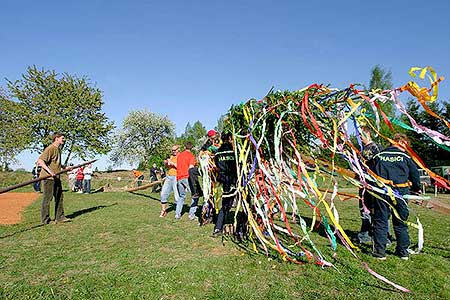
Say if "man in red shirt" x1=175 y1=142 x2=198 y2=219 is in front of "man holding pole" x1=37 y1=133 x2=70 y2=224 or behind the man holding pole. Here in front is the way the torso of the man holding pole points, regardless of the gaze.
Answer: in front

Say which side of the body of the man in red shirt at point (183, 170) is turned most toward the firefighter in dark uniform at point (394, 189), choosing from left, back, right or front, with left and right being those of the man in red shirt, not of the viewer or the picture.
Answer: right

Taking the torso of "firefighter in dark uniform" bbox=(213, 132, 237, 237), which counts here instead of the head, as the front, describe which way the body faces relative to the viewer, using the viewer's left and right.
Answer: facing away from the viewer

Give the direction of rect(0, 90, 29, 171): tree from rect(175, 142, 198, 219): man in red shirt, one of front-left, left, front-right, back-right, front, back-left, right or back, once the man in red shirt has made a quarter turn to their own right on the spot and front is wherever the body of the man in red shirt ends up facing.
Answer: back

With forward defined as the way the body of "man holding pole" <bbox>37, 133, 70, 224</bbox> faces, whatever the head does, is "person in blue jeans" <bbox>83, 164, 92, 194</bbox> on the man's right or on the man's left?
on the man's left

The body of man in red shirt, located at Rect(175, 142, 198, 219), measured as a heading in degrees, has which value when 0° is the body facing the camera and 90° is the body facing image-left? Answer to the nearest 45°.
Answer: approximately 225°

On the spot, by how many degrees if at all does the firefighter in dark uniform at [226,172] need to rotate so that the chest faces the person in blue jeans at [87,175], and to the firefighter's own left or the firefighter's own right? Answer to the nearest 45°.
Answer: approximately 45° to the firefighter's own left

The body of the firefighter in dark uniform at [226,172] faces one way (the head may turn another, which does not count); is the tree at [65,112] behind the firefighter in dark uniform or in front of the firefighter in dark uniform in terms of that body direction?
in front

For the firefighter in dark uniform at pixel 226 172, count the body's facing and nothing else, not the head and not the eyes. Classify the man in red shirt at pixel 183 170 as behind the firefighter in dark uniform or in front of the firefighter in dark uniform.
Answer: in front

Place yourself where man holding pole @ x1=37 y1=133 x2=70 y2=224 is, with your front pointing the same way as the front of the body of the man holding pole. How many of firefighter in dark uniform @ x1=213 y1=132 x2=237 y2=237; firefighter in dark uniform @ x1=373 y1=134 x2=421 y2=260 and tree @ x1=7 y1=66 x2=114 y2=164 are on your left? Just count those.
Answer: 1

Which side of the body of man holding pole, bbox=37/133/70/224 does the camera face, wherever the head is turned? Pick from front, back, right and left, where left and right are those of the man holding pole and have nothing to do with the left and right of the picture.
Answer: right

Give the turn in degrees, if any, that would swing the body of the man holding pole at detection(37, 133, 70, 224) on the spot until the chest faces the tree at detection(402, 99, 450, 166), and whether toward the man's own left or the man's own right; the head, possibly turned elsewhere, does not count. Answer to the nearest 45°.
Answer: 0° — they already face it

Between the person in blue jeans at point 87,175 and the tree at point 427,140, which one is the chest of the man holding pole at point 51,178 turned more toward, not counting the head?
the tree

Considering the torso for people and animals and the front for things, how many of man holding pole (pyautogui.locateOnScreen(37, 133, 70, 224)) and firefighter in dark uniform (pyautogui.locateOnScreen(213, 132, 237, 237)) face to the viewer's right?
1

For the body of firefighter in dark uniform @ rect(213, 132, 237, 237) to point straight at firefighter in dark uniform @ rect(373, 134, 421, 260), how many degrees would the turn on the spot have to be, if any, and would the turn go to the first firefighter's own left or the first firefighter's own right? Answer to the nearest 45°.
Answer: approximately 90° to the first firefighter's own right

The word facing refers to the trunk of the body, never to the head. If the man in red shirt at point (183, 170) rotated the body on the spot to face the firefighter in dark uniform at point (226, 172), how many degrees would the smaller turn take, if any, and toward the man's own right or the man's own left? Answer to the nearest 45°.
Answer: approximately 90° to the man's own right

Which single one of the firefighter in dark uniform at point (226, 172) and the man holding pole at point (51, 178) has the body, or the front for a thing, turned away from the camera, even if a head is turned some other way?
the firefighter in dark uniform
